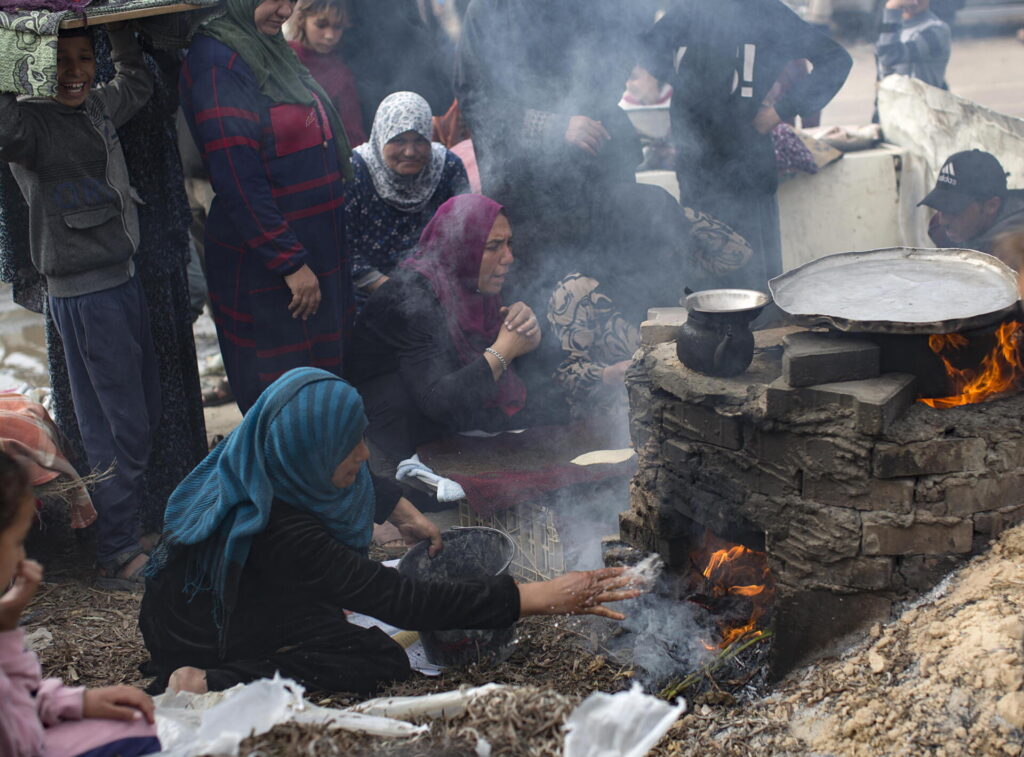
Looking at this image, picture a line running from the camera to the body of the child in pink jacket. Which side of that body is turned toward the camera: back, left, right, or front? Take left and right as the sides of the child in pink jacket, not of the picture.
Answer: right

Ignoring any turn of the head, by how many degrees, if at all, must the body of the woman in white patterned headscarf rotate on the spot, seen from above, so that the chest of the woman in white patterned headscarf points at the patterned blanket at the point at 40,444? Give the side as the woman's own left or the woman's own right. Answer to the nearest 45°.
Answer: approximately 45° to the woman's own right

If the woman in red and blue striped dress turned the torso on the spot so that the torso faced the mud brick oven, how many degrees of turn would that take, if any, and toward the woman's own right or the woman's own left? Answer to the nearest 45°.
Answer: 0° — they already face it

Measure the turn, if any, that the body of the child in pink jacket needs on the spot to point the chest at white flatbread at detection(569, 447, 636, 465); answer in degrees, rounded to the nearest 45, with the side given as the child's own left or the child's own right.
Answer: approximately 45° to the child's own left

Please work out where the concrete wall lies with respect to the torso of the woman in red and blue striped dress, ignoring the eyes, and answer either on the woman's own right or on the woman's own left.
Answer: on the woman's own left

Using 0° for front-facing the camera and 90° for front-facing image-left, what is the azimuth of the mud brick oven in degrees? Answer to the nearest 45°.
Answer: approximately 45°

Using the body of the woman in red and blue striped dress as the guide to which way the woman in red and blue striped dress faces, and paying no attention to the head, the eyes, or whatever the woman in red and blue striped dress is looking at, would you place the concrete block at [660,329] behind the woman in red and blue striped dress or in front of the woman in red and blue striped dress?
in front

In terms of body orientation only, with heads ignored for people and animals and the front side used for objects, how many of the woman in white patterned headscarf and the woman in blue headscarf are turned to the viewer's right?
1

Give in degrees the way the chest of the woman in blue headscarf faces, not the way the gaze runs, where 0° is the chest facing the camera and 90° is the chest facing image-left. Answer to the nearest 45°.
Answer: approximately 270°

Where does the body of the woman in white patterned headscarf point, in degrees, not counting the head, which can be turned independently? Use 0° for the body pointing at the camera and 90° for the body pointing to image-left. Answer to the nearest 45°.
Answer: approximately 0°

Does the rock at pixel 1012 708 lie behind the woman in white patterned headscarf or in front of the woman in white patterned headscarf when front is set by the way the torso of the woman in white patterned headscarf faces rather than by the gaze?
in front
